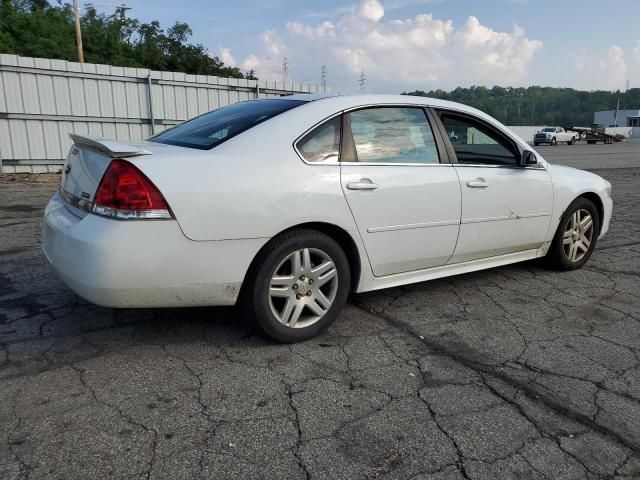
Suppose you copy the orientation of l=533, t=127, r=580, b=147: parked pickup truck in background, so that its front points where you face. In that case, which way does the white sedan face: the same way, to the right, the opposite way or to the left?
the opposite way

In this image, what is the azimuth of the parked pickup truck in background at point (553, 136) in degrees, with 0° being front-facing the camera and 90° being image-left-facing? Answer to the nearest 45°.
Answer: approximately 45°

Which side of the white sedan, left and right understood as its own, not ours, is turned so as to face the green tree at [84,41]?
left

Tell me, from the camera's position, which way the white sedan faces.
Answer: facing away from the viewer and to the right of the viewer
